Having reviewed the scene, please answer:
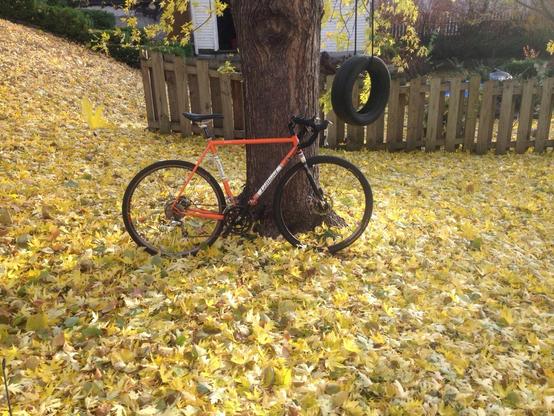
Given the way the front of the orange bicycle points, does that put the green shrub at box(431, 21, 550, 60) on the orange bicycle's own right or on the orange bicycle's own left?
on the orange bicycle's own left

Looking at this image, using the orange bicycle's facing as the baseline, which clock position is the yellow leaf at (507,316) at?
The yellow leaf is roughly at 1 o'clock from the orange bicycle.

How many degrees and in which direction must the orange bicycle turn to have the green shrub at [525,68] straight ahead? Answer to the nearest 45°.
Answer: approximately 45° to its left

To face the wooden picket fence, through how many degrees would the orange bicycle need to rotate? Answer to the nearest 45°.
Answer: approximately 45° to its left

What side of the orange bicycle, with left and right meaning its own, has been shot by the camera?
right

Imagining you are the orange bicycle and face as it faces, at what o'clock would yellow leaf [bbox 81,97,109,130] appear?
The yellow leaf is roughly at 8 o'clock from the orange bicycle.

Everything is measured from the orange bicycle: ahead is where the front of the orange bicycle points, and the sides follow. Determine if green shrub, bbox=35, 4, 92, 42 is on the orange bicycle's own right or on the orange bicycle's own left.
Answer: on the orange bicycle's own left

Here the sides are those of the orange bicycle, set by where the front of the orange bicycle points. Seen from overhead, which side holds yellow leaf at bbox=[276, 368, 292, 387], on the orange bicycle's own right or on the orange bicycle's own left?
on the orange bicycle's own right

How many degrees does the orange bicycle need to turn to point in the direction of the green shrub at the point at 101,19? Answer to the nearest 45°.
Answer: approximately 90° to its left

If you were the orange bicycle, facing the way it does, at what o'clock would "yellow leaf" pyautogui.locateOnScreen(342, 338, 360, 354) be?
The yellow leaf is roughly at 2 o'clock from the orange bicycle.

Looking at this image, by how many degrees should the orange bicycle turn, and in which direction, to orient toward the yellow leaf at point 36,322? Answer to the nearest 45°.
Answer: approximately 135° to its right

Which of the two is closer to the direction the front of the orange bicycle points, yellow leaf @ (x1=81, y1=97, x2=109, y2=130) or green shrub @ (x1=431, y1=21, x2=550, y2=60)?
the green shrub
